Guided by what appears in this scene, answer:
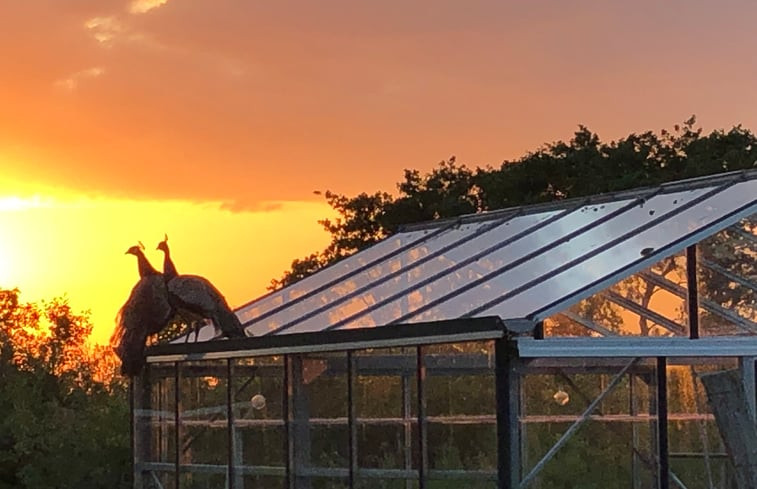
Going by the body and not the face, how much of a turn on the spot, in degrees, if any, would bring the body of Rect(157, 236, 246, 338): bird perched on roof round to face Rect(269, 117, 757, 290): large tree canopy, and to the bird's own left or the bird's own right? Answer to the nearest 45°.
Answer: approximately 135° to the bird's own right

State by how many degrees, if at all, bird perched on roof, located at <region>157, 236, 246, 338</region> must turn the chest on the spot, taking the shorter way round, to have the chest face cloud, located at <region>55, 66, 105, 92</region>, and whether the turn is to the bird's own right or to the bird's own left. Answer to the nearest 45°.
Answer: approximately 45° to the bird's own right

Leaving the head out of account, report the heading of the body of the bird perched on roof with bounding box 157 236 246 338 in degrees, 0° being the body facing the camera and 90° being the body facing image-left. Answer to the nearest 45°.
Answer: approximately 90°
